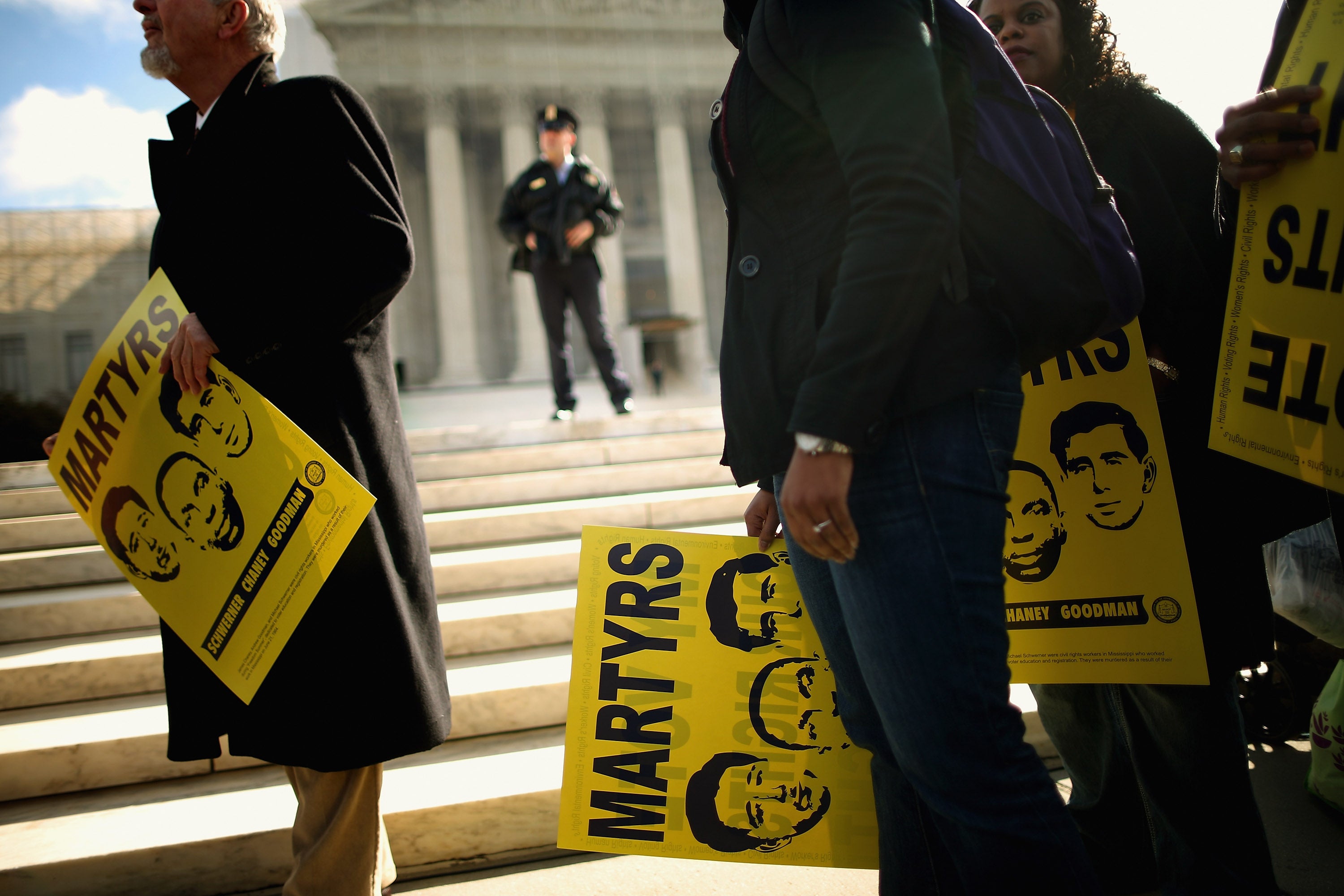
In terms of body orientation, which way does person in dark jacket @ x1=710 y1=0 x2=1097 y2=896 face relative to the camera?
to the viewer's left

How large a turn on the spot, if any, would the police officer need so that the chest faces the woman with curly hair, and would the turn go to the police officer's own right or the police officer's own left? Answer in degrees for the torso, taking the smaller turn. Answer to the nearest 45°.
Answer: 0° — they already face them

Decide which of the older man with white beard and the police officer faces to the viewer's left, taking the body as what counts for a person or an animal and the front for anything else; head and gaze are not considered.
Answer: the older man with white beard

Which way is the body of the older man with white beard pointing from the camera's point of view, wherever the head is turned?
to the viewer's left

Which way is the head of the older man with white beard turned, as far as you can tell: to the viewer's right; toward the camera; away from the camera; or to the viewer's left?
to the viewer's left

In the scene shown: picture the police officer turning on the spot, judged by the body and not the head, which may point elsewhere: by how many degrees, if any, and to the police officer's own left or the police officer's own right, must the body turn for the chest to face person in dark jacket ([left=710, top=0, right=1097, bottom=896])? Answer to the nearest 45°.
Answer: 0° — they already face them

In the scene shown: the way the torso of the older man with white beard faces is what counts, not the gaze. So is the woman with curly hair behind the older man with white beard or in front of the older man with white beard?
behind

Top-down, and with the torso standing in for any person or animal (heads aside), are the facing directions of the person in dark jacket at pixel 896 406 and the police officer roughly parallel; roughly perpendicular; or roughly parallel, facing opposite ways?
roughly perpendicular

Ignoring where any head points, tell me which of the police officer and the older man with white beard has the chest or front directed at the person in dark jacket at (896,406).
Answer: the police officer
